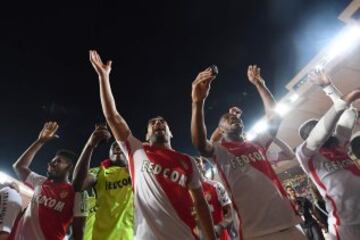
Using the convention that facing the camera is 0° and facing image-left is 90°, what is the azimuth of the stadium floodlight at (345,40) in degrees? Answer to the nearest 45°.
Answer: approximately 45°
